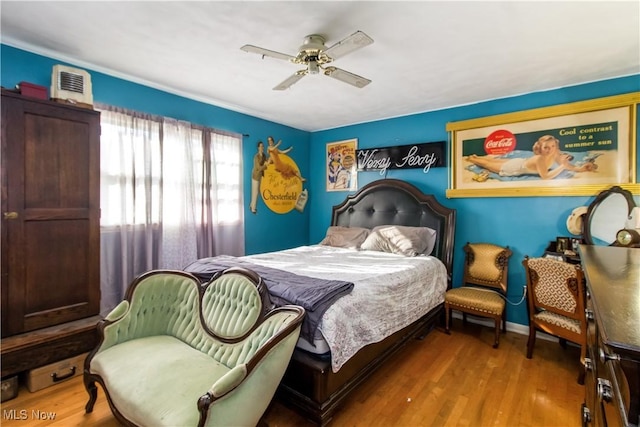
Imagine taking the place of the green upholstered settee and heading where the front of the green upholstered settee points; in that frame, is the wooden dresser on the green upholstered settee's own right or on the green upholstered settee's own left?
on the green upholstered settee's own left

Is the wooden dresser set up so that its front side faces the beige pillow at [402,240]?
no

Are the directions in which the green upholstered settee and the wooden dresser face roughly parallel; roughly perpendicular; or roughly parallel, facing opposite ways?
roughly perpendicular

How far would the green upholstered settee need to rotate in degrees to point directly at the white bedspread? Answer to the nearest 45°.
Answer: approximately 135° to its left

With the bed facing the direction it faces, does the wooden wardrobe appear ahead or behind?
ahead

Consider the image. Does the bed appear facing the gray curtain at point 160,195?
no

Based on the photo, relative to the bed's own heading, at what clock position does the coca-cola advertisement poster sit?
The coca-cola advertisement poster is roughly at 7 o'clock from the bed.

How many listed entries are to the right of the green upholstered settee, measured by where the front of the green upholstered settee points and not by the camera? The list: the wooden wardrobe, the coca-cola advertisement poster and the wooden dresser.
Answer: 1

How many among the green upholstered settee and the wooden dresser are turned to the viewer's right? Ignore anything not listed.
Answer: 0

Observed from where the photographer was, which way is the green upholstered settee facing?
facing the viewer and to the left of the viewer

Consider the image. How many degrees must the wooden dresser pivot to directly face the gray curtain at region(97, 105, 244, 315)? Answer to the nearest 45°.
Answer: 0° — it already faces it

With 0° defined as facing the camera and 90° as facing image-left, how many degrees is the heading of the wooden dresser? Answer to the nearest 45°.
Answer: approximately 90°

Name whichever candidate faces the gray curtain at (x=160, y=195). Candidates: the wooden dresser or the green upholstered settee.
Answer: the wooden dresser

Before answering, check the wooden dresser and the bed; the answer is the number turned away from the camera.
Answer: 0

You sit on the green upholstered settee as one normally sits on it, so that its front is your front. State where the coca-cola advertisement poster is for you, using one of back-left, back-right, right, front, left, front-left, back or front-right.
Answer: back-left

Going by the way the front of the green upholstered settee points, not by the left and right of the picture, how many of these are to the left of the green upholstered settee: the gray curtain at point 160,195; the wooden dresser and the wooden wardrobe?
1

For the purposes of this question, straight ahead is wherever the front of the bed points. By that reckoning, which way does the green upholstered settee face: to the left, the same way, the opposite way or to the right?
the same way

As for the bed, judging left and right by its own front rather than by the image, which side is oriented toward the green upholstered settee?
front

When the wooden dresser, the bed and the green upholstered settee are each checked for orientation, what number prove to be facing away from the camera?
0

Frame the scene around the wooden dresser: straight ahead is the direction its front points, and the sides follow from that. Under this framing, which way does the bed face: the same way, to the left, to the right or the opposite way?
to the left
